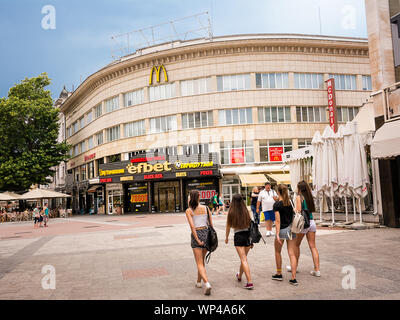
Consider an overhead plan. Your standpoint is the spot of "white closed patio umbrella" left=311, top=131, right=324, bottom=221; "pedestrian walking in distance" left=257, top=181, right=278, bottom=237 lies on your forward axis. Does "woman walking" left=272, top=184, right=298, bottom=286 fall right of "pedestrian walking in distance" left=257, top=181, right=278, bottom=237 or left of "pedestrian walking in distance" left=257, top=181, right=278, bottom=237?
left

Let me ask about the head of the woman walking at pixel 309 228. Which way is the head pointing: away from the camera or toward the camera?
away from the camera

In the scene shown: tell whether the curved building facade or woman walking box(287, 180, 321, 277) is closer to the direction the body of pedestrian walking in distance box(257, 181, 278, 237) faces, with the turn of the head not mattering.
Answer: the woman walking

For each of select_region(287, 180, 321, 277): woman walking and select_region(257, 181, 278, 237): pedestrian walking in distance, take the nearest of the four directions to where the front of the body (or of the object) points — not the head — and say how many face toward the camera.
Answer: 1

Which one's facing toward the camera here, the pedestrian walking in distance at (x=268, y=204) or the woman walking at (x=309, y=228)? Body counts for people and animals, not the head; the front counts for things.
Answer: the pedestrian walking in distance

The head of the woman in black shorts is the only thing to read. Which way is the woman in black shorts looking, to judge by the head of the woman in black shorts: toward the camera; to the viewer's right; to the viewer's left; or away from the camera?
away from the camera

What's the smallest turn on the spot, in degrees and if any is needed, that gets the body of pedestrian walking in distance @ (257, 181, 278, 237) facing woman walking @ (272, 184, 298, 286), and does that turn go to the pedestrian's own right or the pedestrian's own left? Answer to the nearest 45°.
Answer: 0° — they already face them

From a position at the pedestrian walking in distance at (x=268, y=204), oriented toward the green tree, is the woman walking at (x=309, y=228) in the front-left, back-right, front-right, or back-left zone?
back-left

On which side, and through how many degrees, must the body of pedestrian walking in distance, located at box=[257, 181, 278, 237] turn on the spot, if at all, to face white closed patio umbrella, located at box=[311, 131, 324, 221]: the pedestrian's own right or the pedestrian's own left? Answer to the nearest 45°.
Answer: approximately 135° to the pedestrian's own left

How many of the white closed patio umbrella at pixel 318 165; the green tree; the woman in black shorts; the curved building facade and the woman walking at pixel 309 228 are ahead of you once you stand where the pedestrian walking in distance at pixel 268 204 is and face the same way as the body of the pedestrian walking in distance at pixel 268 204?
2

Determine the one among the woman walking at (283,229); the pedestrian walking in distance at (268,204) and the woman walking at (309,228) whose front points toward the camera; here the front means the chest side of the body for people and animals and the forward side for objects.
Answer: the pedestrian walking in distance

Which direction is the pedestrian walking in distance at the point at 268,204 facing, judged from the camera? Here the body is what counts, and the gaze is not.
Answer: toward the camera

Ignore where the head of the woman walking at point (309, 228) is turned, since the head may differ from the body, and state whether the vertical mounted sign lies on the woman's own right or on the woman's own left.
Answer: on the woman's own right

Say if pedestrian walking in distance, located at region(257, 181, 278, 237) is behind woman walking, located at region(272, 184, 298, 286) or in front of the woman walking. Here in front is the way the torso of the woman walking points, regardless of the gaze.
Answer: in front

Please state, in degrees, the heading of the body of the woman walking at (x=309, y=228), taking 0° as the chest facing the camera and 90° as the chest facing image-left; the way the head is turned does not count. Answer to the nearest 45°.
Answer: approximately 135°
